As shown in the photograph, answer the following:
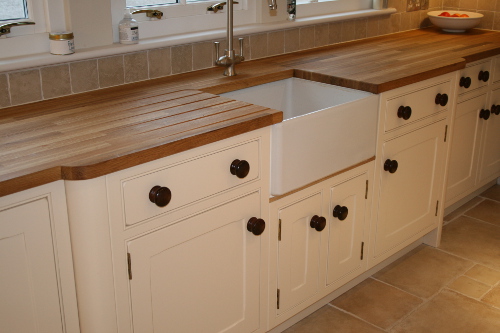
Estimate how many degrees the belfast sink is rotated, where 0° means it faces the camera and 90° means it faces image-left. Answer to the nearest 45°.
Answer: approximately 315°

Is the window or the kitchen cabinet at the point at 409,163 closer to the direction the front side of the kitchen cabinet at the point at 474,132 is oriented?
the kitchen cabinet

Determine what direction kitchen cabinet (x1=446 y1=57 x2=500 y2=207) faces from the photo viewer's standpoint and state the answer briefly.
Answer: facing the viewer and to the right of the viewer

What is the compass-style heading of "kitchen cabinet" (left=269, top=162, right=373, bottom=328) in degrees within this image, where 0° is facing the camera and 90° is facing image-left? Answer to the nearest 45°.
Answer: approximately 315°

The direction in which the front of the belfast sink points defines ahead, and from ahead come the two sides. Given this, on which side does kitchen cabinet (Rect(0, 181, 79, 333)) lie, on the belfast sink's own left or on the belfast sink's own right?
on the belfast sink's own right

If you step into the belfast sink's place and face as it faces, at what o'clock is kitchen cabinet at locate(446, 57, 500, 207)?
The kitchen cabinet is roughly at 9 o'clock from the belfast sink.

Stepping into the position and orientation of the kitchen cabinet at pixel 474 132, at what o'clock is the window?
The window is roughly at 3 o'clock from the kitchen cabinet.

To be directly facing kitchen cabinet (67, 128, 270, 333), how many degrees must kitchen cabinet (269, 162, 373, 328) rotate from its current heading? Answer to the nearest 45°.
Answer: approximately 90° to its right
